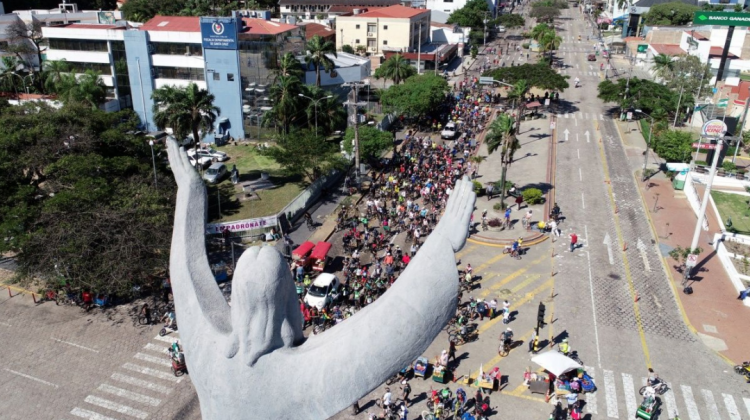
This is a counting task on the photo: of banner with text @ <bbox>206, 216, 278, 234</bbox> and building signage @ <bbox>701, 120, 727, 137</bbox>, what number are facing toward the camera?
2

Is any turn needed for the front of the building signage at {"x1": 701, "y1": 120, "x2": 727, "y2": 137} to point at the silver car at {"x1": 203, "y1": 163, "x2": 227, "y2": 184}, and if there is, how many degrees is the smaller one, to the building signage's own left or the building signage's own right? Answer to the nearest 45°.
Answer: approximately 90° to the building signage's own right

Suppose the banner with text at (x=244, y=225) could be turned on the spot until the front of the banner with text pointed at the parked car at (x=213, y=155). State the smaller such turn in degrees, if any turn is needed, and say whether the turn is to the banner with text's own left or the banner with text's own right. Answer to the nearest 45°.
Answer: approximately 180°

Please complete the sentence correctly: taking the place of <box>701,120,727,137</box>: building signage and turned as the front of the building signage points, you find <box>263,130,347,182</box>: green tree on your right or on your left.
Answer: on your right

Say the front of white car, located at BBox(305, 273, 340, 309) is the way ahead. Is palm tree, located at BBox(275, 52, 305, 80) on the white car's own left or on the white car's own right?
on the white car's own right

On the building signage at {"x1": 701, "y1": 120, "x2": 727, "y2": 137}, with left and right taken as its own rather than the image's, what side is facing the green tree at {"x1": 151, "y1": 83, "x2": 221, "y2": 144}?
right

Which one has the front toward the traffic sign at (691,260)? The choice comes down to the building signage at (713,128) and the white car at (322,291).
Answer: the building signage

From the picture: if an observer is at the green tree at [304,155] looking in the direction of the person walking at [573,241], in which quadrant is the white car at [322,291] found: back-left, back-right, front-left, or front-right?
front-right

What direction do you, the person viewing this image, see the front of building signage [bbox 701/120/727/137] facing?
facing the viewer

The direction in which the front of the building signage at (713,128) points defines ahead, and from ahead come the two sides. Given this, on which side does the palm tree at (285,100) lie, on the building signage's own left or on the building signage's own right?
on the building signage's own right

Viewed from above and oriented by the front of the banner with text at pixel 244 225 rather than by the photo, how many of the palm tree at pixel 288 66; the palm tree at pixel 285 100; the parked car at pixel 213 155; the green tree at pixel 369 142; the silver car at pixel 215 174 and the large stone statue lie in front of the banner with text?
1

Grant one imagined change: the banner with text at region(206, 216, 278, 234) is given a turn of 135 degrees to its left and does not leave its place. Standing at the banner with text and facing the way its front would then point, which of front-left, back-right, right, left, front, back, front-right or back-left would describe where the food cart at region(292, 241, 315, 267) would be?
right

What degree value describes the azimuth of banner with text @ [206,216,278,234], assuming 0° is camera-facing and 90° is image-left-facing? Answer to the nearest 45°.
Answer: approximately 0°

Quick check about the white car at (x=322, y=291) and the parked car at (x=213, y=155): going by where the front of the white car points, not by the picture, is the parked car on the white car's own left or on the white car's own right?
on the white car's own right
